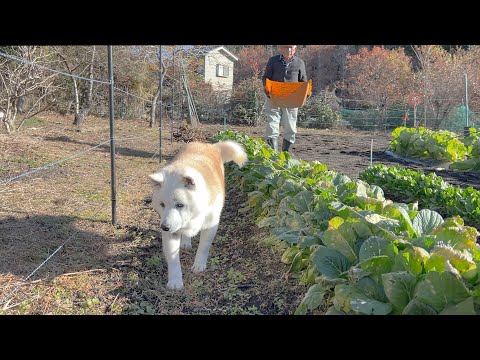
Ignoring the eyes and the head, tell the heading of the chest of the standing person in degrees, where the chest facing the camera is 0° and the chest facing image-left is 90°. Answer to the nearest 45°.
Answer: approximately 0°

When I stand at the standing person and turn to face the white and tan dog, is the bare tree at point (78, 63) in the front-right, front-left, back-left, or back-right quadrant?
back-right

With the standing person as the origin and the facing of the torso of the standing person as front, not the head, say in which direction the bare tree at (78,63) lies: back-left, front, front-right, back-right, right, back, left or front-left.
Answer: back-right

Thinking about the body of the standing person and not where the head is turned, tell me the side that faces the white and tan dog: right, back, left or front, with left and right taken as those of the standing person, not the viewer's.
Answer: front

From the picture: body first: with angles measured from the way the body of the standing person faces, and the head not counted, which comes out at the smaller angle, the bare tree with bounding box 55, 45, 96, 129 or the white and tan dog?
the white and tan dog
